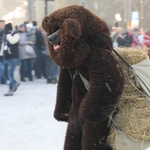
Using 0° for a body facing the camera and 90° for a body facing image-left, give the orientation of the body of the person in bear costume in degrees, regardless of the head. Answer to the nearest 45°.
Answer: approximately 45°

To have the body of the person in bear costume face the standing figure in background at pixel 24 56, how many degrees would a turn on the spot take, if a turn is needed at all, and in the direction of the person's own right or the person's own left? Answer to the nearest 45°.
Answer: approximately 135° to the person's own right

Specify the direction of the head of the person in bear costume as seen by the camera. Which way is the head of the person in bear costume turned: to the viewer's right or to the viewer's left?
to the viewer's left

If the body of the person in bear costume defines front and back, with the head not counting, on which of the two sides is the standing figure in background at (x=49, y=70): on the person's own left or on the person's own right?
on the person's own right

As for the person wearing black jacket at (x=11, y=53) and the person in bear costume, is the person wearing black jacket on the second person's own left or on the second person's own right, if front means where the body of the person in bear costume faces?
on the second person's own right
